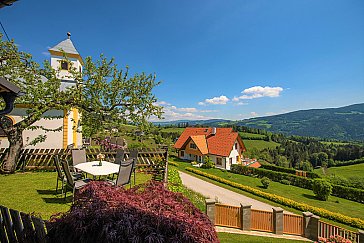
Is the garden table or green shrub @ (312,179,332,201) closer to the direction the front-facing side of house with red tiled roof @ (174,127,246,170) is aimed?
the garden table

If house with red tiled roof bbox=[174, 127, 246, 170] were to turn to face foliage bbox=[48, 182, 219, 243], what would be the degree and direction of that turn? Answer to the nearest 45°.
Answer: approximately 45° to its left

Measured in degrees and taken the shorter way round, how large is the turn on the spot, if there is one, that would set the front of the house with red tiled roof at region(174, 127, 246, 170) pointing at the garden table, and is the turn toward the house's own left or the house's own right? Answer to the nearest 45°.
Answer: approximately 45° to the house's own left

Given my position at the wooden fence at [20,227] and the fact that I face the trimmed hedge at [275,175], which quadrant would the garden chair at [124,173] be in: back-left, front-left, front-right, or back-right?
front-left

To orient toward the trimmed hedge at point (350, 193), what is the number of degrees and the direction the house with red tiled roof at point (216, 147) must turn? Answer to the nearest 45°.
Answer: approximately 90° to its left

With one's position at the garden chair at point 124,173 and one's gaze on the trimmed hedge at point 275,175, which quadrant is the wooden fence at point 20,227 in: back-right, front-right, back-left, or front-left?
back-right

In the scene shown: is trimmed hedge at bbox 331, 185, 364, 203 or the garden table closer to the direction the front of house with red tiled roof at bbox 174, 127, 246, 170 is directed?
the garden table

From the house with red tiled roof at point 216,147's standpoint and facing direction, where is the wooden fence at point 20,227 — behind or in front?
in front

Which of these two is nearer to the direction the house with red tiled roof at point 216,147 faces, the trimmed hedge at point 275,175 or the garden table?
the garden table

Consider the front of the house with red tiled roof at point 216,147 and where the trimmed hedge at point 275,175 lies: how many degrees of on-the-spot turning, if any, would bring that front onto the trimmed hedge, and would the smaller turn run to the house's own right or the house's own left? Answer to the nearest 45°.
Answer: approximately 90° to the house's own left

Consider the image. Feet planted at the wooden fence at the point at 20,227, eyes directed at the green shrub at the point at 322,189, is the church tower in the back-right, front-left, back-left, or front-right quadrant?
front-left

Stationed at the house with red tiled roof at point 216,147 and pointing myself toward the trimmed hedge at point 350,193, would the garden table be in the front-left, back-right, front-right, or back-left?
front-right

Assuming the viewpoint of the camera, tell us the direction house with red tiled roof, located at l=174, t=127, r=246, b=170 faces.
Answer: facing the viewer and to the left of the viewer

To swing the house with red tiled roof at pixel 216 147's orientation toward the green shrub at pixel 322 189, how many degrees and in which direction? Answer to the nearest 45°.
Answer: approximately 90° to its left

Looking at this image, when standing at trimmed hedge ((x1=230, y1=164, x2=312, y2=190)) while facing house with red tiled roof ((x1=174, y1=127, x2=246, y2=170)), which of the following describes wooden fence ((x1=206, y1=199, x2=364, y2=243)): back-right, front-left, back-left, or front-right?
back-left

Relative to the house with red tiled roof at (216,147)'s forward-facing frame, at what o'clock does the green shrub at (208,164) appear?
The green shrub is roughly at 11 o'clock from the house with red tiled roof.
